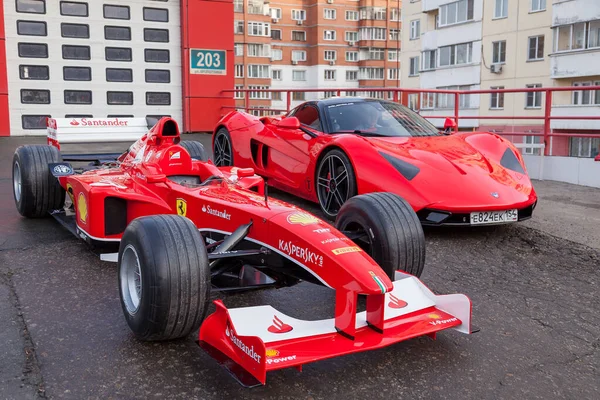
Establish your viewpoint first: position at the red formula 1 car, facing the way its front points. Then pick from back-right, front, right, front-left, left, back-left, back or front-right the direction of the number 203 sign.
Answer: back-left

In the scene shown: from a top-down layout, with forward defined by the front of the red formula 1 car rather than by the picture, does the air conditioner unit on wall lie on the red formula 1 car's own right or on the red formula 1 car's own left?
on the red formula 1 car's own left

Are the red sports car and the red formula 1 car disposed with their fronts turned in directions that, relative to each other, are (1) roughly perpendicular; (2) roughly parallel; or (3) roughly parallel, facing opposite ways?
roughly parallel

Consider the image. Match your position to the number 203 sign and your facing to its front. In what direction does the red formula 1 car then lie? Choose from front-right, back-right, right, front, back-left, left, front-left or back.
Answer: front

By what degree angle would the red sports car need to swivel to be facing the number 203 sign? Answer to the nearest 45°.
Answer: approximately 180°

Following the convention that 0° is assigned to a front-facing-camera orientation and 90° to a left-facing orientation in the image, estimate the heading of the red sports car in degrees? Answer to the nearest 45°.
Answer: approximately 315°

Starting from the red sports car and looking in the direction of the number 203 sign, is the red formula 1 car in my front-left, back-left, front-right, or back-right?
back-left

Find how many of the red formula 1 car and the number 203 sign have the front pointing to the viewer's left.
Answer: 0

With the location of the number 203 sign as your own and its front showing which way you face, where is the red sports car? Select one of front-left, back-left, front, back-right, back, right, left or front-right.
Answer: front

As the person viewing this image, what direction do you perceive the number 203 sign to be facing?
facing the viewer

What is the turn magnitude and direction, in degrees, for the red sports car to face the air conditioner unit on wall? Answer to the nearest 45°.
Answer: approximately 135° to its left

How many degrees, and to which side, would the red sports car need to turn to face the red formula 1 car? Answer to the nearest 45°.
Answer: approximately 45° to its right

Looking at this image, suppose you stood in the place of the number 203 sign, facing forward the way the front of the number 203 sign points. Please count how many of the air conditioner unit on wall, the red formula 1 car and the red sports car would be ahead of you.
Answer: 2
